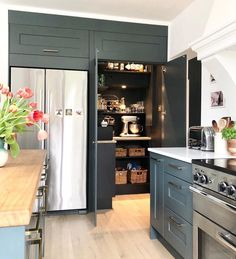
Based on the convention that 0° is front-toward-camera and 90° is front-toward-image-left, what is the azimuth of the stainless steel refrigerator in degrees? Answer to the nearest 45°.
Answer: approximately 0°

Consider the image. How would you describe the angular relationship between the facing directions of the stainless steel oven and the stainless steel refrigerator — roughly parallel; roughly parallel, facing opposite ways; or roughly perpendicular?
roughly perpendicular

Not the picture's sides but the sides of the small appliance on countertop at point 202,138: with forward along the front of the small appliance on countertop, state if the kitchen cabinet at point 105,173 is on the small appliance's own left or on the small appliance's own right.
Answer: on the small appliance's own right

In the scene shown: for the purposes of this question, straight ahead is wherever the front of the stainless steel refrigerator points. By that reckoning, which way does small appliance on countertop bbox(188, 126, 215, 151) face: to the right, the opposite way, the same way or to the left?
to the right

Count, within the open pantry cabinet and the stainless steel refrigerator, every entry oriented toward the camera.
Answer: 2

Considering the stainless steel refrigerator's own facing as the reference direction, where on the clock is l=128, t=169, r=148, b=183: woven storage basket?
The woven storage basket is roughly at 8 o'clock from the stainless steel refrigerator.

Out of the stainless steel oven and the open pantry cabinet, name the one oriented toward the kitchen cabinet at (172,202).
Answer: the open pantry cabinet

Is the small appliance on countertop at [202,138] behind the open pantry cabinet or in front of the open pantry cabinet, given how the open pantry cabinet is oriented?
in front

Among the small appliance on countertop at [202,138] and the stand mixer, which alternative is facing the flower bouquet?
the small appliance on countertop
